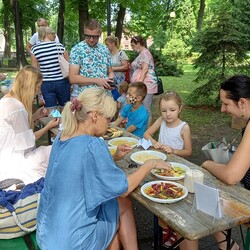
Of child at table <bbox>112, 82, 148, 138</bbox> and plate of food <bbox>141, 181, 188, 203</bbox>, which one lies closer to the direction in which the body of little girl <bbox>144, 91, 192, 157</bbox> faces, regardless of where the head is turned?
the plate of food

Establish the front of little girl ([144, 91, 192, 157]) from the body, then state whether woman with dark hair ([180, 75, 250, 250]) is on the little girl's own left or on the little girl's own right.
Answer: on the little girl's own left

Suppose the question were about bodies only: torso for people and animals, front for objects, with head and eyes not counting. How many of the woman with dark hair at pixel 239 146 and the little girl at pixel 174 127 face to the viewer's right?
0

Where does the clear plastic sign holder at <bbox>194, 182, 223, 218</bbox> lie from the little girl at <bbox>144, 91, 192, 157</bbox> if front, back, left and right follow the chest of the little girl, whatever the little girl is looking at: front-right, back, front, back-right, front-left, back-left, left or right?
front-left

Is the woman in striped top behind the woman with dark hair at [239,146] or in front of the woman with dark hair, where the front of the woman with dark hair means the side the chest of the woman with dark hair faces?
in front

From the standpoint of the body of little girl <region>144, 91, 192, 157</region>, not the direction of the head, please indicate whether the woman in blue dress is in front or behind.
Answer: in front

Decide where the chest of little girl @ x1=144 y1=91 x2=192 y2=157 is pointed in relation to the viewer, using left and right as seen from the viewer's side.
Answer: facing the viewer and to the left of the viewer

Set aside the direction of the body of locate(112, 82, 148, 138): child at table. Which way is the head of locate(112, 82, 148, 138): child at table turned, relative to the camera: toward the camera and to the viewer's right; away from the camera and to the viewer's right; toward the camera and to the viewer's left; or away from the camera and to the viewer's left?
toward the camera and to the viewer's left

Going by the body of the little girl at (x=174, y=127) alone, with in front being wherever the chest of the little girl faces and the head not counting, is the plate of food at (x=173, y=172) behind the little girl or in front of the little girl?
in front

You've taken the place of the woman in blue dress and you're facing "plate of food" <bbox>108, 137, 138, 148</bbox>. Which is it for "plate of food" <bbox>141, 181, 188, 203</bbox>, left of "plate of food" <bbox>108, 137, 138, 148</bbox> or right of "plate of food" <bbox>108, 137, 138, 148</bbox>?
right

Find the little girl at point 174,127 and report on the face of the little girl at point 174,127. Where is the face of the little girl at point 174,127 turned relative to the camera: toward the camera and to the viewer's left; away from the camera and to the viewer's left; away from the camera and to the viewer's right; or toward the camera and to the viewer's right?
toward the camera and to the viewer's left

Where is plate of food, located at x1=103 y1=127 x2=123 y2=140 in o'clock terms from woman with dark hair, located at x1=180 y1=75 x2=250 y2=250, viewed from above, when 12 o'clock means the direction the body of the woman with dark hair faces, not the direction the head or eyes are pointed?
The plate of food is roughly at 1 o'clock from the woman with dark hair.

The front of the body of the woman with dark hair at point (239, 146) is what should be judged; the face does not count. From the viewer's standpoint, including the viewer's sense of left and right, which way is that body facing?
facing to the left of the viewer

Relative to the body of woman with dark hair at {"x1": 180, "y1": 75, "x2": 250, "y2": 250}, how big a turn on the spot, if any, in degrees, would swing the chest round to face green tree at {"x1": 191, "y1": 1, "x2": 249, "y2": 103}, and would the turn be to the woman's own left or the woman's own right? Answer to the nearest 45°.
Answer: approximately 90° to the woman's own right
